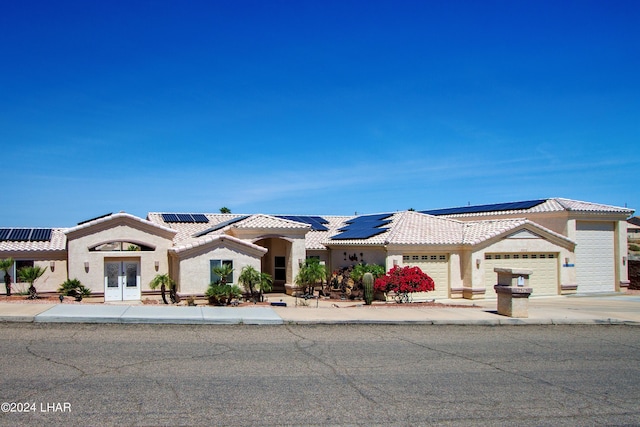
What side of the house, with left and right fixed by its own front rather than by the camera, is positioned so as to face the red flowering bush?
front

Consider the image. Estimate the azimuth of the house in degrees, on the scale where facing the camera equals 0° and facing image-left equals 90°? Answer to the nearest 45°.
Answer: approximately 0°

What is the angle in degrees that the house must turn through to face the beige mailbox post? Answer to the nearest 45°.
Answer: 0° — it already faces it
